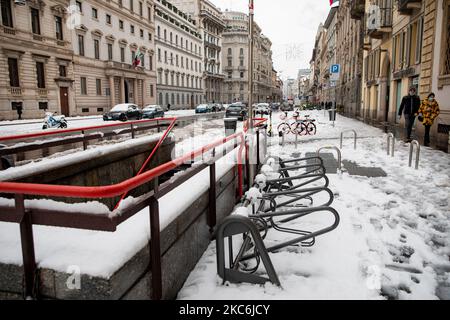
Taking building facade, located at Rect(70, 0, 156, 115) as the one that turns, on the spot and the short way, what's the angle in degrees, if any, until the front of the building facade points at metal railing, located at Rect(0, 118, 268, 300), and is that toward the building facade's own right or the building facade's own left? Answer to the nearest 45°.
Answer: approximately 45° to the building facade's own right

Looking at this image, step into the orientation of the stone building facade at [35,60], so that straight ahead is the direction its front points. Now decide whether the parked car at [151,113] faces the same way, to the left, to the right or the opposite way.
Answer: to the right

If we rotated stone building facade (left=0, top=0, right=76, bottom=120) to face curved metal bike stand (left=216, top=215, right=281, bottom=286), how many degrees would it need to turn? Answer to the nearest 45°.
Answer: approximately 45° to its right

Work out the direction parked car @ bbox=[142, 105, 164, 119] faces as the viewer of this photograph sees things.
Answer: facing the viewer and to the left of the viewer

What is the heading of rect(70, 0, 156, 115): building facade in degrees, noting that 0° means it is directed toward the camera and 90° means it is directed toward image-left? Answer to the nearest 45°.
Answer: approximately 315°

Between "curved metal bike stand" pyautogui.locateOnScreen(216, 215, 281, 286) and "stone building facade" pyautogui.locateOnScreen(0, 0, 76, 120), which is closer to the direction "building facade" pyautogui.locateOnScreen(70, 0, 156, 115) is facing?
the curved metal bike stand

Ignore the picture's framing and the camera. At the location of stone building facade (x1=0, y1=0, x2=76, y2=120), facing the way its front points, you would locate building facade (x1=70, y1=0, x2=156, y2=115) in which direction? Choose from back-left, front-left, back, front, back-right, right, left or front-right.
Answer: left

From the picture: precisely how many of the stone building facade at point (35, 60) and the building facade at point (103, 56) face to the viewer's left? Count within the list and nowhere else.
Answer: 0

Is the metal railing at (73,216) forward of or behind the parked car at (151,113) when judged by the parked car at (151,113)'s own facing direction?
forward

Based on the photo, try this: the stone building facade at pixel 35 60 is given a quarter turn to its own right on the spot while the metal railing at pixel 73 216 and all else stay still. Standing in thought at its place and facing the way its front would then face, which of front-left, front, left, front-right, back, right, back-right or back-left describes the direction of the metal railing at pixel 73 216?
front-left

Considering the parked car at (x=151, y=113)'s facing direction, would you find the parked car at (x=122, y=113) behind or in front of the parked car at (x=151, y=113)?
in front

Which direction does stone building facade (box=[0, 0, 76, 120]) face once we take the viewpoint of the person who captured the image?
facing the viewer and to the right of the viewer

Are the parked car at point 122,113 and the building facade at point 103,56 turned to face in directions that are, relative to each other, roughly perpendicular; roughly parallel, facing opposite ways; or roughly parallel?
roughly perpendicular

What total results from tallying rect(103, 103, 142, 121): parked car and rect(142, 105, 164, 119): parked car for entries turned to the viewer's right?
0
